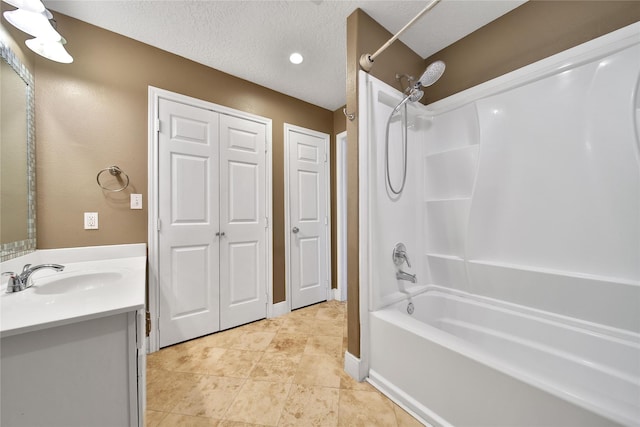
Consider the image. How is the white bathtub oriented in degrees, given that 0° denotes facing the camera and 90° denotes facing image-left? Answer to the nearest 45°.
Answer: approximately 45°

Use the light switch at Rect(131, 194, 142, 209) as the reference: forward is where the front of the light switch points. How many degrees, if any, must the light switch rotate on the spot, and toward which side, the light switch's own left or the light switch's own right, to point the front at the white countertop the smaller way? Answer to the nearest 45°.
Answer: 0° — it already faces it

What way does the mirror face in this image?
to the viewer's right

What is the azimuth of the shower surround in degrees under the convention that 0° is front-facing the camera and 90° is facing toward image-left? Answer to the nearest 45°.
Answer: approximately 45°
